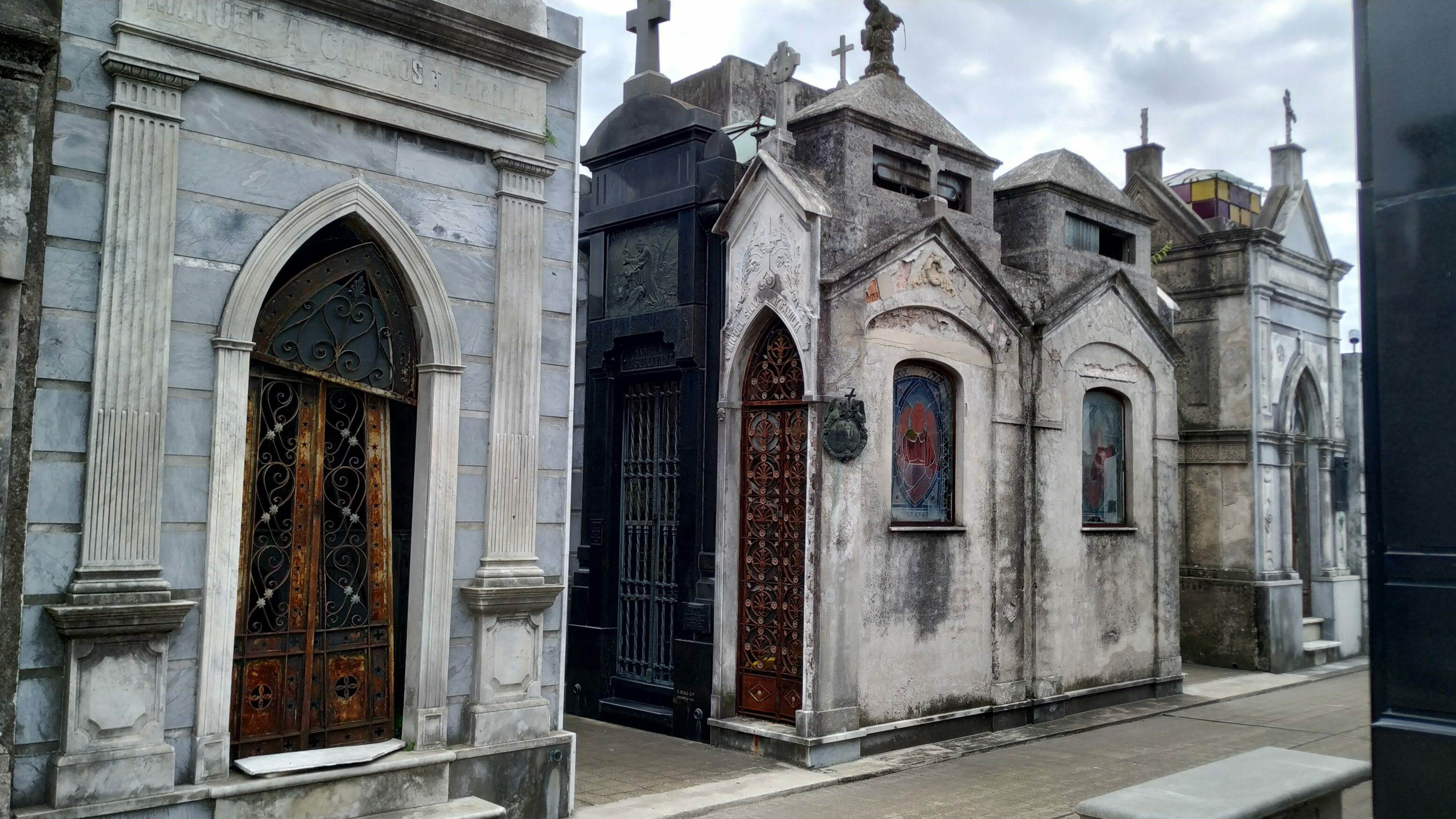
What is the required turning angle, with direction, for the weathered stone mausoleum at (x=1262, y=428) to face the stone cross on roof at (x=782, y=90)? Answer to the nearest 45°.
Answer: approximately 90° to its right

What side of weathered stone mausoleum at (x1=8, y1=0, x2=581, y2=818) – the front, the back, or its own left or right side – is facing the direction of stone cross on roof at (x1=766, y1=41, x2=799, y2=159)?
left

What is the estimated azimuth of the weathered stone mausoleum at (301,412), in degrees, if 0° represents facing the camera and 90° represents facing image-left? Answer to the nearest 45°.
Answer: approximately 315°

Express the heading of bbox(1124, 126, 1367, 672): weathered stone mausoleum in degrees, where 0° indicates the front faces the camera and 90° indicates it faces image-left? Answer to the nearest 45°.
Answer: approximately 315°

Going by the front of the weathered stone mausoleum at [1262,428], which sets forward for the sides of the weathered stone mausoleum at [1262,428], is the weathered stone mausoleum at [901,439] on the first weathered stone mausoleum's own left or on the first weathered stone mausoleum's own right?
on the first weathered stone mausoleum's own right

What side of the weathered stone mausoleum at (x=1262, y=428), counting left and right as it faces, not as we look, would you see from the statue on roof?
right
